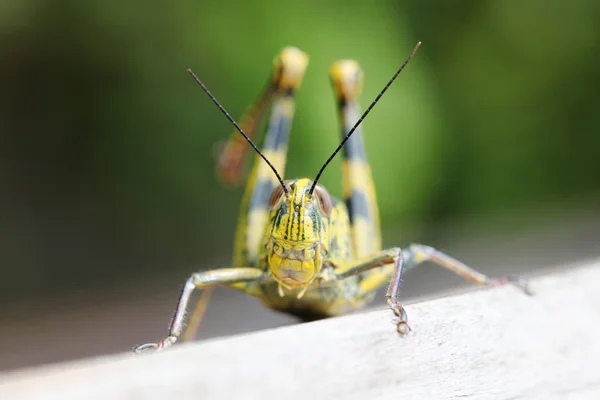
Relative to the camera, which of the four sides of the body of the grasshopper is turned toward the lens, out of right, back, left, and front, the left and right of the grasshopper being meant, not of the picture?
front
